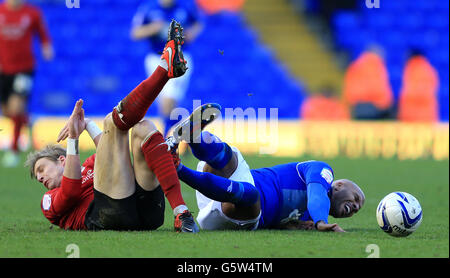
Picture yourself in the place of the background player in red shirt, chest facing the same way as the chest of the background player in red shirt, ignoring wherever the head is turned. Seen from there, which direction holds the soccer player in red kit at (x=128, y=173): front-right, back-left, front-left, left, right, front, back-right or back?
front

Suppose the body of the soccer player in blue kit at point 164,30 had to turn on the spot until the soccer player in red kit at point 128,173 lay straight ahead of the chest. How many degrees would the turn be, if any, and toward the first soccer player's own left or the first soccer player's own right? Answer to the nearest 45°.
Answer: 0° — they already face them

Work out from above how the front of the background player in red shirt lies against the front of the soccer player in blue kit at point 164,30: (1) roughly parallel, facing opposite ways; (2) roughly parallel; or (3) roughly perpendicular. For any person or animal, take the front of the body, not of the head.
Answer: roughly parallel

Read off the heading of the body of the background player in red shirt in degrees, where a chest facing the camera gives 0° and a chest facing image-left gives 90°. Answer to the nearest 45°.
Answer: approximately 0°

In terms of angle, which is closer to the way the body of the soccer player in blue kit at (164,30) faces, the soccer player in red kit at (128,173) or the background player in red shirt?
the soccer player in red kit

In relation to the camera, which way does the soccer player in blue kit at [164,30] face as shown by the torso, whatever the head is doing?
toward the camera

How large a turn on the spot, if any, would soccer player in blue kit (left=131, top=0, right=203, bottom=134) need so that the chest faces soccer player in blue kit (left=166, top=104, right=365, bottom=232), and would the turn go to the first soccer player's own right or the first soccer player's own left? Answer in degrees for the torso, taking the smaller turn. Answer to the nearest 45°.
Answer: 0° — they already face them

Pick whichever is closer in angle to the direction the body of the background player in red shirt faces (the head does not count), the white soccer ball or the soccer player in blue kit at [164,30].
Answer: the white soccer ball

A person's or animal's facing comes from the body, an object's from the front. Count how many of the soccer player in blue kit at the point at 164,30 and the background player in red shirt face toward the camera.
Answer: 2

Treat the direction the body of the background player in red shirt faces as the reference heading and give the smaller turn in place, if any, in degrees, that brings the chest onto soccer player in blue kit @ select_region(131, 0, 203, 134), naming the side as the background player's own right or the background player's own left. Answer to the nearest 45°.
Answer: approximately 45° to the background player's own left

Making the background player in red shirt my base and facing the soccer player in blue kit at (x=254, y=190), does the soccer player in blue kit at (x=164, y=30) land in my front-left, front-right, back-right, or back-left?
front-left

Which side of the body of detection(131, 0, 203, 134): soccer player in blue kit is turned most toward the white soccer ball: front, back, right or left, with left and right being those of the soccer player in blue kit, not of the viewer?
front

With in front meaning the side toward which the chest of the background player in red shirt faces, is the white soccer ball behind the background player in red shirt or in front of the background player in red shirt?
in front
